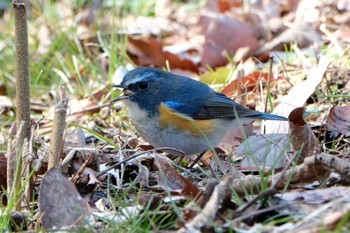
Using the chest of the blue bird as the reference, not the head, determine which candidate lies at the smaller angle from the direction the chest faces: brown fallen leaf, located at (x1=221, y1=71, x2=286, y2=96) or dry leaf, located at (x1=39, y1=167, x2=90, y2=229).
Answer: the dry leaf

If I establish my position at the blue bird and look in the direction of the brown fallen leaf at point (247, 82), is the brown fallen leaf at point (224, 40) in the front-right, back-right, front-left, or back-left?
front-left

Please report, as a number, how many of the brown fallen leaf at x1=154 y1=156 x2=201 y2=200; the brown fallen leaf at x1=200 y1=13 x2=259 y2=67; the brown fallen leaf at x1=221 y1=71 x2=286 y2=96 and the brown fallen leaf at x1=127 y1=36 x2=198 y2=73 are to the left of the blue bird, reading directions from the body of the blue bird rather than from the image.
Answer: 1

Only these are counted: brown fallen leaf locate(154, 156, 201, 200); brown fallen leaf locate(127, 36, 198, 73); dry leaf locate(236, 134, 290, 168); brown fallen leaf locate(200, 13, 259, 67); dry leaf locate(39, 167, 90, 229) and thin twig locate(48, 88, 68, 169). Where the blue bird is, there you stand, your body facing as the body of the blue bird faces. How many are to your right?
2

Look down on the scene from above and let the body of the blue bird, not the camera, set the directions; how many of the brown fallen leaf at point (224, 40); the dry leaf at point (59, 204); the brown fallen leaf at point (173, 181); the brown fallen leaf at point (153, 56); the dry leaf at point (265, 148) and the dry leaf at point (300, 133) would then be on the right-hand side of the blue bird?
2

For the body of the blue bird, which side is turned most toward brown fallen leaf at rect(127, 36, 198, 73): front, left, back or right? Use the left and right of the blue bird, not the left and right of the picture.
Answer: right

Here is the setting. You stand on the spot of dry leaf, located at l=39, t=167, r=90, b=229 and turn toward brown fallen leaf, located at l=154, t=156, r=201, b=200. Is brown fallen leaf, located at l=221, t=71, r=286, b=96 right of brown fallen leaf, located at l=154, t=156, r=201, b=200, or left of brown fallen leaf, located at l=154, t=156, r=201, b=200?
left

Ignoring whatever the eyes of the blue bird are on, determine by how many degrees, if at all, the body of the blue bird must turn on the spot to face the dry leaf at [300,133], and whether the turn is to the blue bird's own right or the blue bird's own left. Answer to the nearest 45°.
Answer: approximately 135° to the blue bird's own left

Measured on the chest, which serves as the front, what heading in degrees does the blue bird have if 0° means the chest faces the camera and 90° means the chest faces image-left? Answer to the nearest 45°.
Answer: approximately 90°

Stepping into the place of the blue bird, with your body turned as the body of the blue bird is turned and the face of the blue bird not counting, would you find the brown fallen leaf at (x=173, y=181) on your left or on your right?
on your left

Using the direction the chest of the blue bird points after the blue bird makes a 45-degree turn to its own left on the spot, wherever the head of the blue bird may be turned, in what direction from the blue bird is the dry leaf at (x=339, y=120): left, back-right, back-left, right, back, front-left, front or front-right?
back-left

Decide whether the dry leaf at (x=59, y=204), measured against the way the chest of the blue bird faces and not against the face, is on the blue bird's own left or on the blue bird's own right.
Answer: on the blue bird's own left
